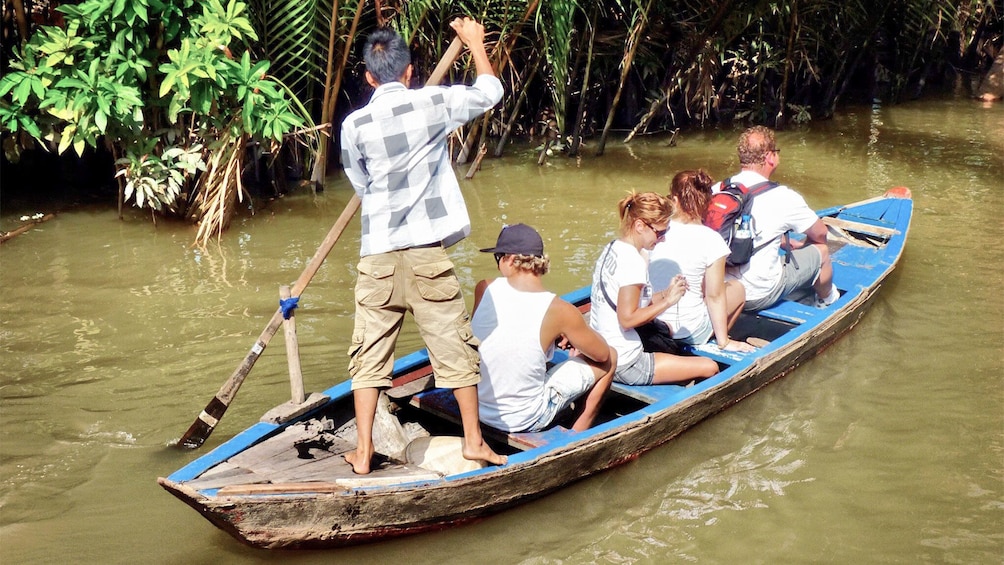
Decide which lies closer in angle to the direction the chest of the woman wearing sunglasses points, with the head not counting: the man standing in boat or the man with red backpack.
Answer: the man with red backpack

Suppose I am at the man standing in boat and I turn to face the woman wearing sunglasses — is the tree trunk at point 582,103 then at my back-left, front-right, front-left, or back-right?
front-left

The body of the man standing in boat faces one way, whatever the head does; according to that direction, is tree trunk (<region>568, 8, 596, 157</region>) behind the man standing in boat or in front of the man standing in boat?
in front

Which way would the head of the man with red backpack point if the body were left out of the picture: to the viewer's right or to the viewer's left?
to the viewer's right

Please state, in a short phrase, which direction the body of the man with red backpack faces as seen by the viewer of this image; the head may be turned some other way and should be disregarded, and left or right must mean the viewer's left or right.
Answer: facing away from the viewer and to the right of the viewer

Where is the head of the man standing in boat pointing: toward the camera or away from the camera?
away from the camera

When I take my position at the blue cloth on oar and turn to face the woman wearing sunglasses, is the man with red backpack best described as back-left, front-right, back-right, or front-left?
front-left

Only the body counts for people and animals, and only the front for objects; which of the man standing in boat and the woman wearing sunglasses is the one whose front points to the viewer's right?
the woman wearing sunglasses

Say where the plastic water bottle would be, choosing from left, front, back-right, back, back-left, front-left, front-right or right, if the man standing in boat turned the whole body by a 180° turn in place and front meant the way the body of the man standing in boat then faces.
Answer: back-left

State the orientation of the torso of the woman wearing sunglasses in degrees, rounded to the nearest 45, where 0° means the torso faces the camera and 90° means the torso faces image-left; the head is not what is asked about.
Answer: approximately 270°

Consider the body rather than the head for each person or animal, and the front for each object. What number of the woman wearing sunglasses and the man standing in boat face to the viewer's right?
1

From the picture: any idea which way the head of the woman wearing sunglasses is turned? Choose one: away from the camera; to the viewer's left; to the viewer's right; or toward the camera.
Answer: to the viewer's right

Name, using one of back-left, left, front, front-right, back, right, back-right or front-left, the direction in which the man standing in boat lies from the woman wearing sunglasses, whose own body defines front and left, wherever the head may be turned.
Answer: back-right

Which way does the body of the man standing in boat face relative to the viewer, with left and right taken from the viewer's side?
facing away from the viewer

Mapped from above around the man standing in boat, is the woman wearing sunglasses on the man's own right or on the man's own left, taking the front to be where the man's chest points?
on the man's own right
